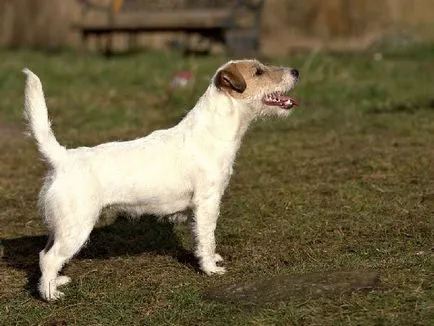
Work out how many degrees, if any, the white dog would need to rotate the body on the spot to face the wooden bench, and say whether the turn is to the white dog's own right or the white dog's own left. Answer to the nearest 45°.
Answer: approximately 90° to the white dog's own left

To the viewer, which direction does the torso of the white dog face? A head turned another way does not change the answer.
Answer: to the viewer's right
